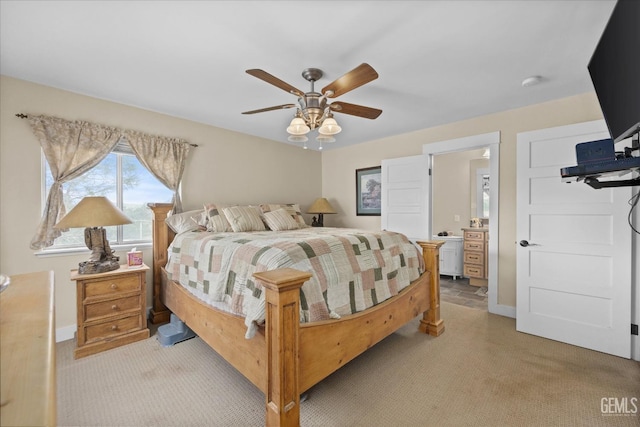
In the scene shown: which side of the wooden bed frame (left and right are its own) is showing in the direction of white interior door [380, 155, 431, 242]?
left

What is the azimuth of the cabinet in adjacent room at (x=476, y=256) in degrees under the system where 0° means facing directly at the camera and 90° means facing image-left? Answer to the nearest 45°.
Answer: approximately 45°

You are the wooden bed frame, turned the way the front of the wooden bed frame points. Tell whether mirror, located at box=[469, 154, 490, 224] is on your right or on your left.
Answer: on your left

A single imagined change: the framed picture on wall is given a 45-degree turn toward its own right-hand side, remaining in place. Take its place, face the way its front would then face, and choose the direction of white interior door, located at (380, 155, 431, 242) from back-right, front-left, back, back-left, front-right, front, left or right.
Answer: back-left

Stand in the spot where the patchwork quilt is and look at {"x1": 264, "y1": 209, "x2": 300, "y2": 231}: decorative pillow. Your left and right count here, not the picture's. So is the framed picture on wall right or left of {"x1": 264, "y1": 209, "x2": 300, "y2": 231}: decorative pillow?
right

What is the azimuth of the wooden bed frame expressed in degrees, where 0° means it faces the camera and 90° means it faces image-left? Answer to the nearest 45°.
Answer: approximately 315°
